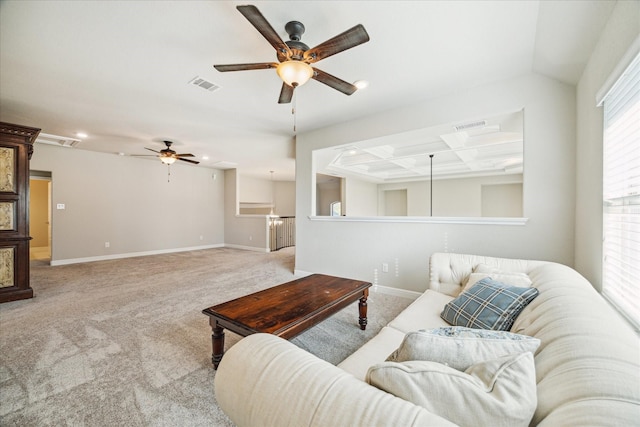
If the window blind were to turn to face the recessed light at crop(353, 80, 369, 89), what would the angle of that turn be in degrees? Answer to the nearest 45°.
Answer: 0° — it already faces it

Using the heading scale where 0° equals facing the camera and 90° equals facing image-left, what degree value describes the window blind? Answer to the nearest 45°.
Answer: approximately 90°
